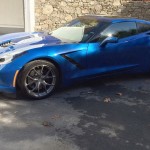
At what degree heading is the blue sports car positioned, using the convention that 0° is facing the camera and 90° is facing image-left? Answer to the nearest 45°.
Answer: approximately 45°

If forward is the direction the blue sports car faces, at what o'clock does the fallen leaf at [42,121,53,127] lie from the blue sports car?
The fallen leaf is roughly at 11 o'clock from the blue sports car.
